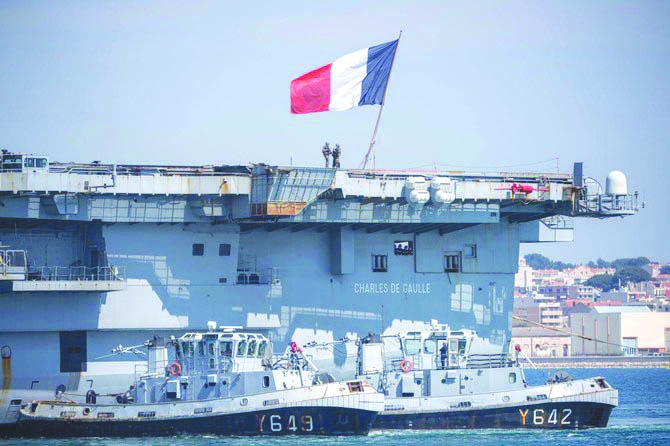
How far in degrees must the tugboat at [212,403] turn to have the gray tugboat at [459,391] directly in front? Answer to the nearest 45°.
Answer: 0° — it already faces it

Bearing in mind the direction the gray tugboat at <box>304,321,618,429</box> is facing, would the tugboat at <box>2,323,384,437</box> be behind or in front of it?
behind

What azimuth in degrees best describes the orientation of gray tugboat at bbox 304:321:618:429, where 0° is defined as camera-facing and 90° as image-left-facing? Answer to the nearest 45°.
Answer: approximately 270°

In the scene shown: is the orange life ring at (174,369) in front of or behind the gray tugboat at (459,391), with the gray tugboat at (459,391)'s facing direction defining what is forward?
behind

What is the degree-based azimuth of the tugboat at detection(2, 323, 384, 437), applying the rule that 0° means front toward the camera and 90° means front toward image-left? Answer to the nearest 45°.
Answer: approximately 270°
